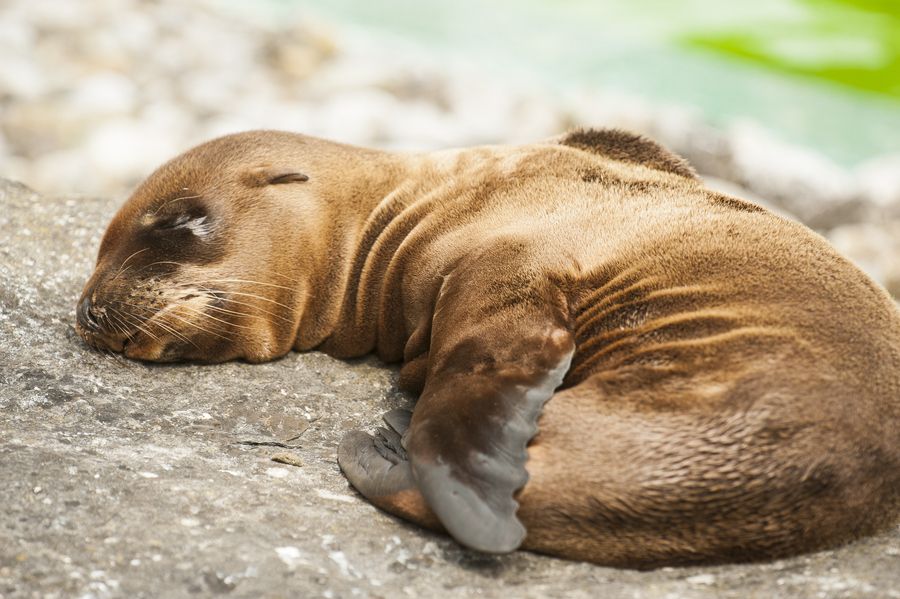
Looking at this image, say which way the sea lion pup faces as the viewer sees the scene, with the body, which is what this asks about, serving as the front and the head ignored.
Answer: to the viewer's left
